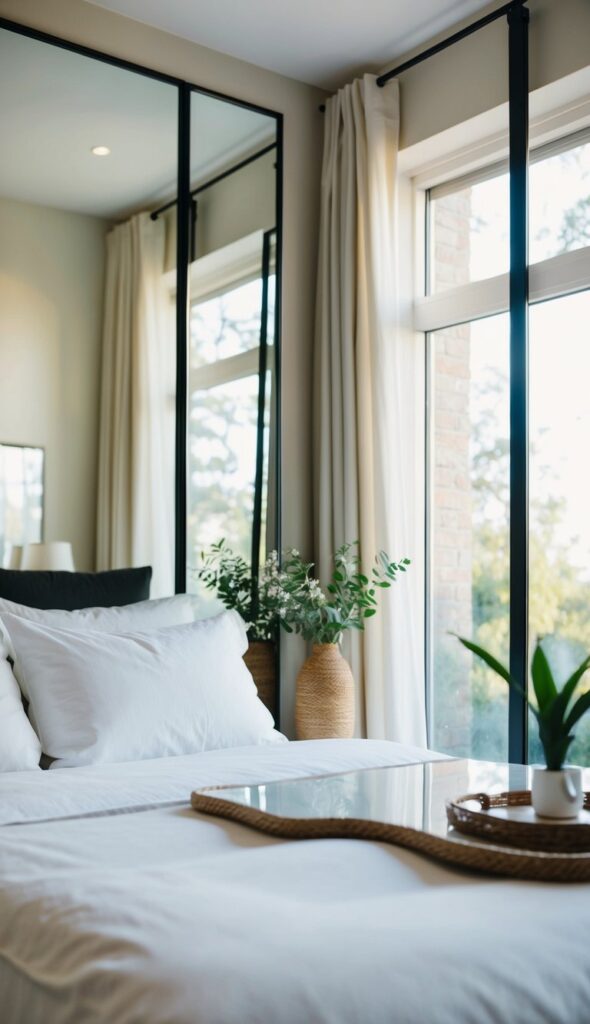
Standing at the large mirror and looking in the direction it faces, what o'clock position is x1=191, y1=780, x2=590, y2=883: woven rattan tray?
The woven rattan tray is roughly at 1 o'clock from the large mirror.

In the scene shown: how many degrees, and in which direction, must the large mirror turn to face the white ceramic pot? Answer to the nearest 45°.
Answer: approximately 45° to its right

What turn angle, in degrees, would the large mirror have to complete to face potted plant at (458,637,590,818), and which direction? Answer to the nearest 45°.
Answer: approximately 45° to its right

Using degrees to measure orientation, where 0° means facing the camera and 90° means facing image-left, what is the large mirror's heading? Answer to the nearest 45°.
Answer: approximately 315°

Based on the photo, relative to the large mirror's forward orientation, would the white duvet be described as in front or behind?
in front
